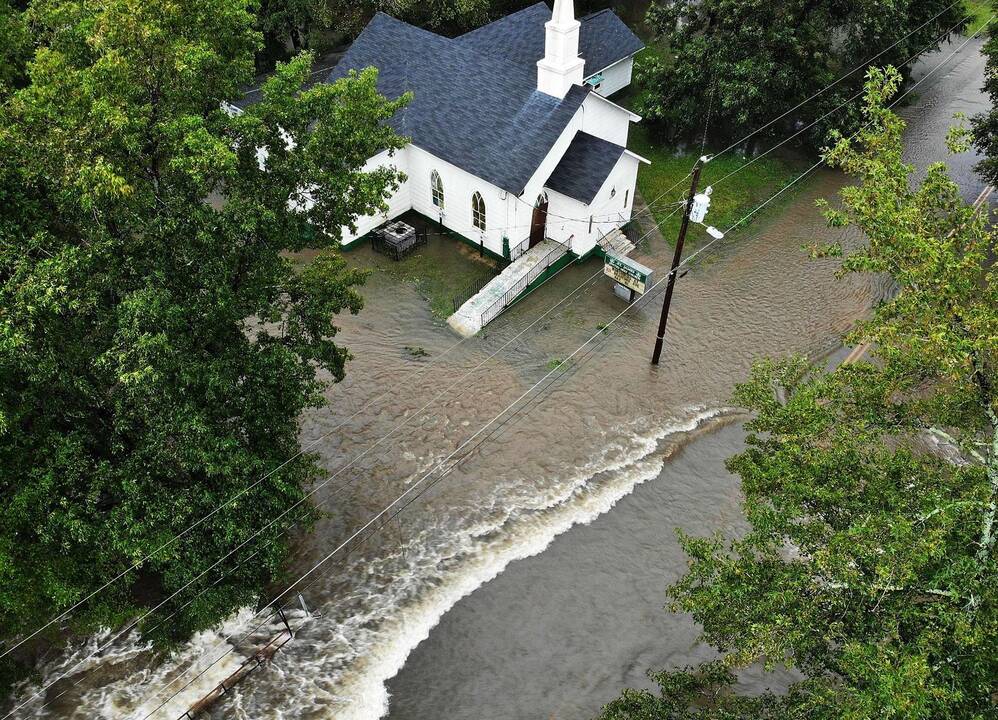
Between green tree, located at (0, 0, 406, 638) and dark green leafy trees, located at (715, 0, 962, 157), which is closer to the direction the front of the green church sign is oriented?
the green tree

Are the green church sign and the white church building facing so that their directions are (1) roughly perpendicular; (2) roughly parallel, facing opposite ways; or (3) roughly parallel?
roughly perpendicular

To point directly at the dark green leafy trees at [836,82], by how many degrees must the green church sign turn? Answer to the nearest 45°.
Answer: approximately 180°

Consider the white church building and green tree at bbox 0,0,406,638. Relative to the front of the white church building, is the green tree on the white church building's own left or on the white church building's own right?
on the white church building's own right

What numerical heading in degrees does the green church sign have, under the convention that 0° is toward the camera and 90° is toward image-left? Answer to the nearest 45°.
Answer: approximately 45°

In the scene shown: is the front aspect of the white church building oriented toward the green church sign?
yes
